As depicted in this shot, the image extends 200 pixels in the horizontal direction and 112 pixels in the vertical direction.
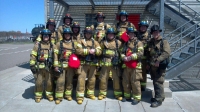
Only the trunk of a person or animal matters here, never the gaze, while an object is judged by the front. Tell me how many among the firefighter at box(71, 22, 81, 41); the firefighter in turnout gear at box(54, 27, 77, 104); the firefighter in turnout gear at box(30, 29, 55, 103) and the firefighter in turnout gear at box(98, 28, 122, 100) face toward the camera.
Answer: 4

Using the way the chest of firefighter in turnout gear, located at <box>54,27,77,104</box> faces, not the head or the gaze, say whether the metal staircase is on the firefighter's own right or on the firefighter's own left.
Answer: on the firefighter's own left

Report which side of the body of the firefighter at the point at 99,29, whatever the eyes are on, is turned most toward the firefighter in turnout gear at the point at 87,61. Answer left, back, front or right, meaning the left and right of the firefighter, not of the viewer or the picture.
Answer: front

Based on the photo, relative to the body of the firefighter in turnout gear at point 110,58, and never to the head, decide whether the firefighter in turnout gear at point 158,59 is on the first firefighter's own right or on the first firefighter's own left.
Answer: on the first firefighter's own left

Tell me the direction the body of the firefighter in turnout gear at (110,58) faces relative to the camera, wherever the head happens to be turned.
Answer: toward the camera

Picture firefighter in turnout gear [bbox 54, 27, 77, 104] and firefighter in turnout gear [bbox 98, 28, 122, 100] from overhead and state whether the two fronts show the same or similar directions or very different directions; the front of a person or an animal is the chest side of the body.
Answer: same or similar directions

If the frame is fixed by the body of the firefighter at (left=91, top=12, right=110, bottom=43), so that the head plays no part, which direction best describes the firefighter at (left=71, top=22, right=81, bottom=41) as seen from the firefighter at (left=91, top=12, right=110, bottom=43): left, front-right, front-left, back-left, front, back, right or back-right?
front-right

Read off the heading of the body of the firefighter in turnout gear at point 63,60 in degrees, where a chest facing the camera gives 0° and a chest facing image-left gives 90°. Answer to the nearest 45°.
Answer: approximately 0°

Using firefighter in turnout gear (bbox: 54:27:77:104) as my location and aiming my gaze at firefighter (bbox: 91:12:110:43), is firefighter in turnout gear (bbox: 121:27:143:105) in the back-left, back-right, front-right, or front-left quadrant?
front-right
